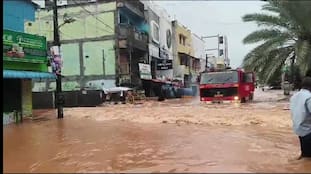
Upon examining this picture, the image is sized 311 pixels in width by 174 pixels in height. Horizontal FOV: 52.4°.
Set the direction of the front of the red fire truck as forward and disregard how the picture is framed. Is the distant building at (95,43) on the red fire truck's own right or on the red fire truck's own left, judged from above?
on the red fire truck's own right

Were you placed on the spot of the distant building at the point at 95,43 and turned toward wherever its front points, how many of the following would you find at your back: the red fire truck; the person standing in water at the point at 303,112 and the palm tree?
0

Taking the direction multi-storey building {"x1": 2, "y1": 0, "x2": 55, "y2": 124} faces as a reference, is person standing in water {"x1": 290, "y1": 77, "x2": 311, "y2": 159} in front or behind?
in front

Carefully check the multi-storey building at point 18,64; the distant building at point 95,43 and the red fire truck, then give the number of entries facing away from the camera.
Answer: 0

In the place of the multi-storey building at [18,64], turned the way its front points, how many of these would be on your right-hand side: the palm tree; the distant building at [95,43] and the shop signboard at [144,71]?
0

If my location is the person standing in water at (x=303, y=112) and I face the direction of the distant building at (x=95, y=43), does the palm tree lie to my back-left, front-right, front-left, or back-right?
front-right

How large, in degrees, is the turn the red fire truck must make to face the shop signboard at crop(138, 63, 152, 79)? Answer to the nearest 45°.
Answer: approximately 90° to its right

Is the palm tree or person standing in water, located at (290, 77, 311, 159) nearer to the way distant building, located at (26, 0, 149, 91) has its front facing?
the palm tree

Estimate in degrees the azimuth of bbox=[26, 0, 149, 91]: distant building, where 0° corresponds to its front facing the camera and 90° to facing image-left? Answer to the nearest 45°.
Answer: approximately 315°

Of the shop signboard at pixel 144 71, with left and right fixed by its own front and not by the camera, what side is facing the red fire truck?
front

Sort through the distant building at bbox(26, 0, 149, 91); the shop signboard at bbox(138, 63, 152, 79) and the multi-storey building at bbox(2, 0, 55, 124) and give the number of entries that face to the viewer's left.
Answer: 0

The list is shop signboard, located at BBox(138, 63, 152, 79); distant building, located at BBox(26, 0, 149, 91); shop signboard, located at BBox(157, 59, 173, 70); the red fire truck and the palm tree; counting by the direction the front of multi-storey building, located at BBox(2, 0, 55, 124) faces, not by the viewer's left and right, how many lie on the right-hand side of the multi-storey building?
0

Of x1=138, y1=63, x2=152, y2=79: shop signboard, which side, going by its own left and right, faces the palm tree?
front

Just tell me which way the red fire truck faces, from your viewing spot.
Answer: facing the viewer and to the left of the viewer

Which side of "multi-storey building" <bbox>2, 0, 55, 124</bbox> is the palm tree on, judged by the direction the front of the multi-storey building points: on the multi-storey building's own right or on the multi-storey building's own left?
on the multi-storey building's own left

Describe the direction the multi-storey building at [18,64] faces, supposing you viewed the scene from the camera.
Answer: facing the viewer and to the right of the viewer

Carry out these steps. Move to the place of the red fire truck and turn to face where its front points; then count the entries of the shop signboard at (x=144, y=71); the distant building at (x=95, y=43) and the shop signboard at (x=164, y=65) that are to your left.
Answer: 0

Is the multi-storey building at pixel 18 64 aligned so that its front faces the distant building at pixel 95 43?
no
